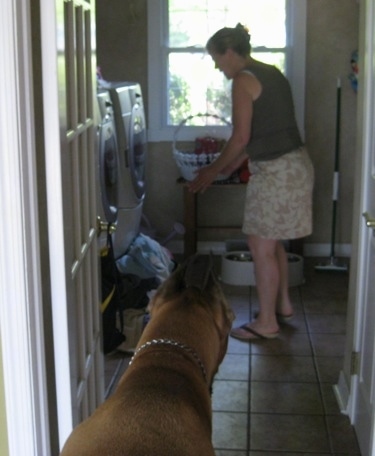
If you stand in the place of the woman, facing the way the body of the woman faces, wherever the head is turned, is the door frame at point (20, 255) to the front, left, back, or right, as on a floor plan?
left

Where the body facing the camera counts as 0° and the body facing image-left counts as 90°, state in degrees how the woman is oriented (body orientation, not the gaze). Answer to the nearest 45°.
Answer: approximately 90°

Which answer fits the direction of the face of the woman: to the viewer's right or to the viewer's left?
to the viewer's left

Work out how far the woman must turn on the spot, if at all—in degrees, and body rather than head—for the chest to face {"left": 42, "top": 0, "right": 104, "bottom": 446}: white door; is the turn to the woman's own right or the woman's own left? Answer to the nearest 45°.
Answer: approximately 90° to the woman's own left

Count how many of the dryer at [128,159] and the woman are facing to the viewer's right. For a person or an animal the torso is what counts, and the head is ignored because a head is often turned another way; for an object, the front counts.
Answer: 1

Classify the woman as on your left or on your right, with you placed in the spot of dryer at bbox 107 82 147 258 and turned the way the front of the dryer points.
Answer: on your right

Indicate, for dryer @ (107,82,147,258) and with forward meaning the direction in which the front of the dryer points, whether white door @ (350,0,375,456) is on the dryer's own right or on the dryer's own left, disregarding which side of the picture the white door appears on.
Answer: on the dryer's own right

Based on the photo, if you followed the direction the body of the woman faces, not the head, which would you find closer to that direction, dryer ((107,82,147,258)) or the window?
the dryer

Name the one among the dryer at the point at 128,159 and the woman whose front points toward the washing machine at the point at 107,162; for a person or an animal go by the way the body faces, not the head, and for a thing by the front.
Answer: the woman

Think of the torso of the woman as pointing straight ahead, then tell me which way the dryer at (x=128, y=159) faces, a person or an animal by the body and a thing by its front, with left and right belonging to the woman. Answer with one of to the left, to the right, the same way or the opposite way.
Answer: the opposite way

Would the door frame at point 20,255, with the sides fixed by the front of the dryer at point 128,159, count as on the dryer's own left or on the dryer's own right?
on the dryer's own right

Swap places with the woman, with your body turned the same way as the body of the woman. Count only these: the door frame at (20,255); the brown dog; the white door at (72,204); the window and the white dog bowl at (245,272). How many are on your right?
2

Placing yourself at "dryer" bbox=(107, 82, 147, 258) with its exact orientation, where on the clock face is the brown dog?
The brown dog is roughly at 3 o'clock from the dryer.

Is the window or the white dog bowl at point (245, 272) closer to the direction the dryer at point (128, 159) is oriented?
the white dog bowl

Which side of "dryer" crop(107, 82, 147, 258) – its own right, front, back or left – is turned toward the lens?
right
